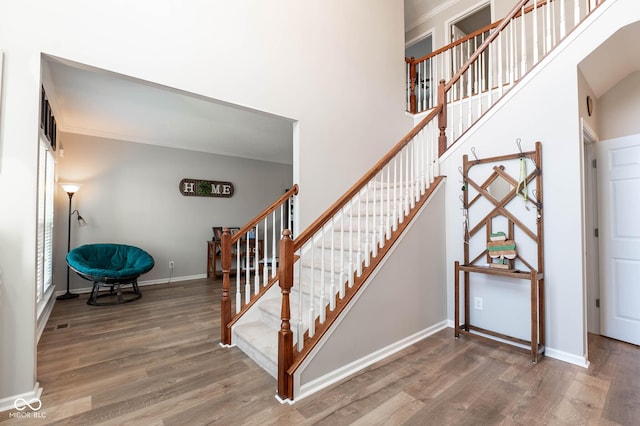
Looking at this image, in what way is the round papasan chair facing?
toward the camera

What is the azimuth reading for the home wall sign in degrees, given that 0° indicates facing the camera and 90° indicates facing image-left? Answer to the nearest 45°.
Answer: approximately 0°

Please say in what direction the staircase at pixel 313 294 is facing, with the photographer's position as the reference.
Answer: facing the viewer and to the left of the viewer

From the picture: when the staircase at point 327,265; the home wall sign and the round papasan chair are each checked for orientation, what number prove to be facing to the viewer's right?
0

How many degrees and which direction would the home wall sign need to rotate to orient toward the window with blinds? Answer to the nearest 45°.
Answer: approximately 45° to its right

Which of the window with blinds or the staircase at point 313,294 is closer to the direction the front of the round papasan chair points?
the staircase

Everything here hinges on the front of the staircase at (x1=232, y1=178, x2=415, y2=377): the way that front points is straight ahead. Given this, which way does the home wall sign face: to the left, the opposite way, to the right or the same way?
to the left

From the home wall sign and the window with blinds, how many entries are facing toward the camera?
1

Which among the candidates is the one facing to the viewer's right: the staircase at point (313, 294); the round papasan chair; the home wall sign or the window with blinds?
the window with blinds

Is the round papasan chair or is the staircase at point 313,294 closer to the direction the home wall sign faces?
the staircase

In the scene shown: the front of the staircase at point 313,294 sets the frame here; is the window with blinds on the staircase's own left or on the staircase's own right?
on the staircase's own right

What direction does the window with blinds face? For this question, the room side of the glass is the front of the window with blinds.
to the viewer's right

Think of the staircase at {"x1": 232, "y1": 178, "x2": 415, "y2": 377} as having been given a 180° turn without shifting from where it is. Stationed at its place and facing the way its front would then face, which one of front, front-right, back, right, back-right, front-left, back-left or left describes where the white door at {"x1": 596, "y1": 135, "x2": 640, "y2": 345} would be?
front-right

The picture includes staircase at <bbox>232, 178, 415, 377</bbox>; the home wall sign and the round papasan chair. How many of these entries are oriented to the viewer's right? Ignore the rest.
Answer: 0

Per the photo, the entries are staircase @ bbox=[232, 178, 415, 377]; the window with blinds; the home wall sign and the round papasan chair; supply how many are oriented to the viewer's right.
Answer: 1

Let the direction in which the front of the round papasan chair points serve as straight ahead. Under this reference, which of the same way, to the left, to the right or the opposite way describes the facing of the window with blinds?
to the left

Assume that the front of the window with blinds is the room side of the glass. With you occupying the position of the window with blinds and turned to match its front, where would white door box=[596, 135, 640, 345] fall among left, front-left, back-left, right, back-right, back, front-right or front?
front-right

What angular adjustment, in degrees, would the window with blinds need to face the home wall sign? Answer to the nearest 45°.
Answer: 0° — it already faces it

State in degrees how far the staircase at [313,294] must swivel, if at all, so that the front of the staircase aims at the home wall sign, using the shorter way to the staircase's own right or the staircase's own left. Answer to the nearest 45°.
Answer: approximately 90° to the staircase's own right

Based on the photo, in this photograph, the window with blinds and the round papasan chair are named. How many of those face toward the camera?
1
